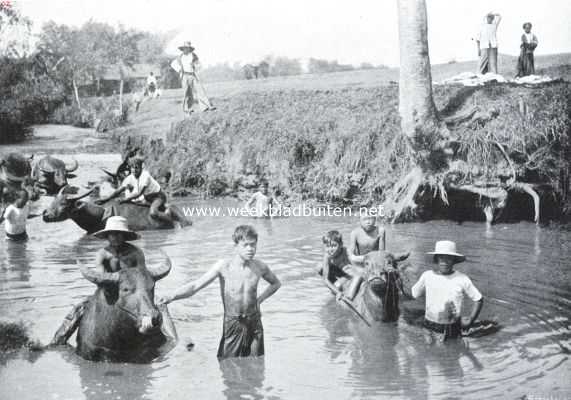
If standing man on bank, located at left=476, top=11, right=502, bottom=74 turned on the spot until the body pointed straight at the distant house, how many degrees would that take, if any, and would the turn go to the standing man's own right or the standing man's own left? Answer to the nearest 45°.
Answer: approximately 135° to the standing man's own right

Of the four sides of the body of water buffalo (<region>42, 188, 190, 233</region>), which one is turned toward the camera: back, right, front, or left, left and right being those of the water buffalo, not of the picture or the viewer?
left

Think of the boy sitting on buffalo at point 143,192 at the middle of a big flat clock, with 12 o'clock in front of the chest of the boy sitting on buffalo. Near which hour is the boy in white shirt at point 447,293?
The boy in white shirt is roughly at 10 o'clock from the boy sitting on buffalo.

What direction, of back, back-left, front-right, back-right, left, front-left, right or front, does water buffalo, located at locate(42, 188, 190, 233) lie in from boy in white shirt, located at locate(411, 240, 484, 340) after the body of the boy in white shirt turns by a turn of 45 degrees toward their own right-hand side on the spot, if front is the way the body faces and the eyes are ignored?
right

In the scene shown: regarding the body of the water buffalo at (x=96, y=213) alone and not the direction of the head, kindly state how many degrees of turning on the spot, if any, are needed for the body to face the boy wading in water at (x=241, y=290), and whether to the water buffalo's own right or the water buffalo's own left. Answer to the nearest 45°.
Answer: approximately 90° to the water buffalo's own left

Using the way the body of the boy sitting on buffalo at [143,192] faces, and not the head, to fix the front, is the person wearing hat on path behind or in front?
behind

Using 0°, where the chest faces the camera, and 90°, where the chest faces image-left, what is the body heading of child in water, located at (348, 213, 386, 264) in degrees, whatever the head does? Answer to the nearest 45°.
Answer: approximately 0°
